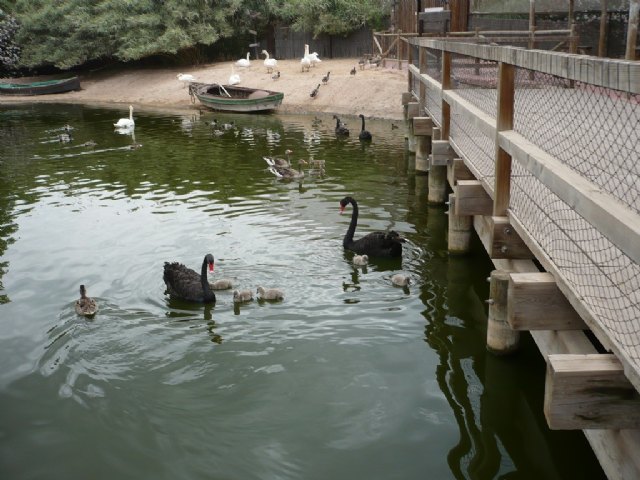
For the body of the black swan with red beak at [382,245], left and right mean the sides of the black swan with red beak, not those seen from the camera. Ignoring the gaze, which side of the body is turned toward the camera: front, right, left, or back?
left

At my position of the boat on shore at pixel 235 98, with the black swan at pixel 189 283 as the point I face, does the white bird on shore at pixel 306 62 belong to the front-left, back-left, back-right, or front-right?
back-left

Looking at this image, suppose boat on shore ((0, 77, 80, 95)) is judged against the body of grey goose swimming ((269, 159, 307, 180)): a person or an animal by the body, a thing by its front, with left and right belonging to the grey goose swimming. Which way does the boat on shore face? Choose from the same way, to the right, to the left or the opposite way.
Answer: the same way

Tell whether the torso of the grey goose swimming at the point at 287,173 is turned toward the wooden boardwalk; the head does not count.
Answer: no

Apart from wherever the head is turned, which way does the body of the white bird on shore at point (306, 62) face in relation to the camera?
toward the camera
